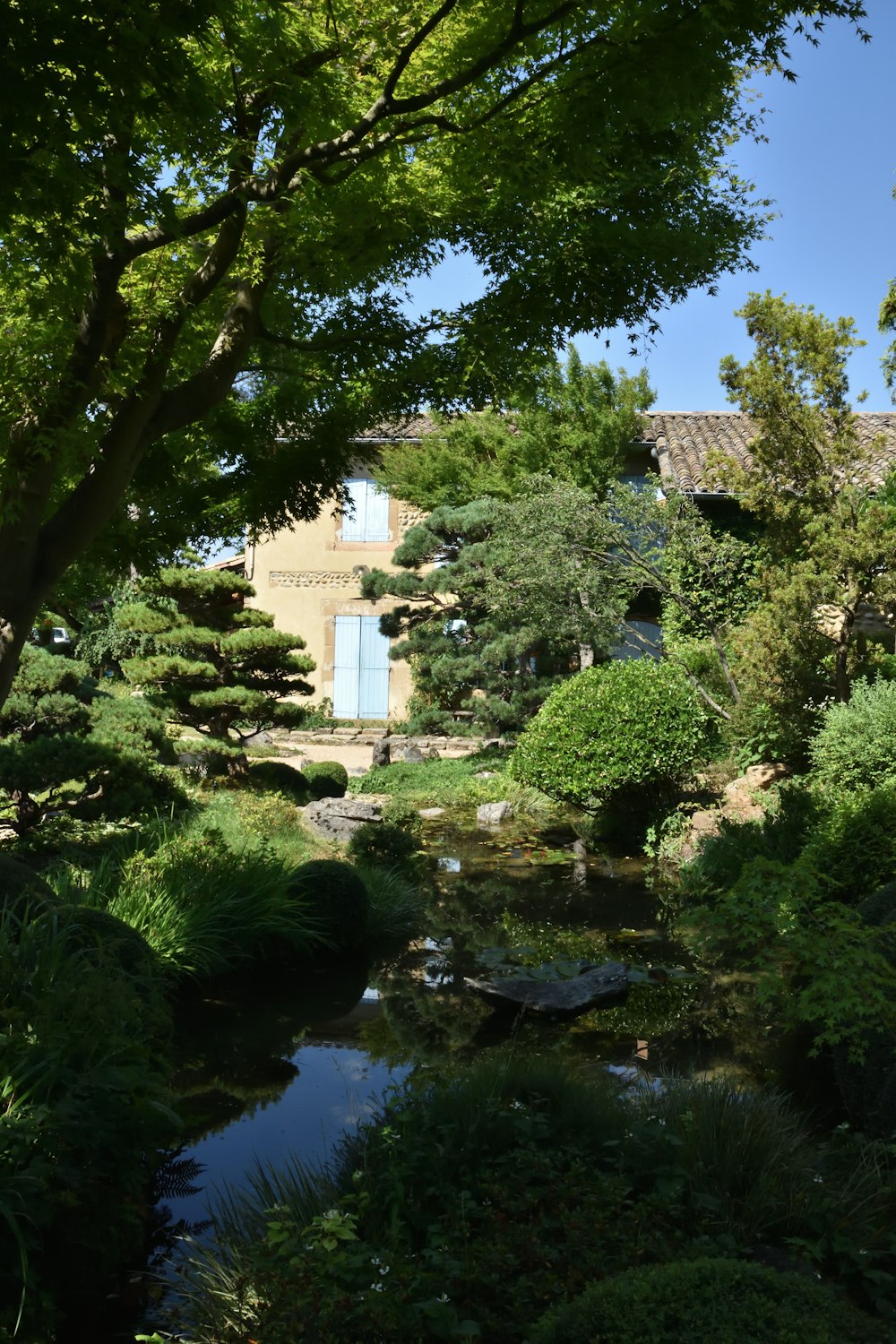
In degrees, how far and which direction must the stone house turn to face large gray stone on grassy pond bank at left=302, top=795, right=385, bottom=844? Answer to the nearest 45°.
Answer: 0° — it already faces it

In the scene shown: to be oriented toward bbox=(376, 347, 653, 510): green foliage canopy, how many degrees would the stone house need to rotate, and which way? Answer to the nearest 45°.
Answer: approximately 45° to its left

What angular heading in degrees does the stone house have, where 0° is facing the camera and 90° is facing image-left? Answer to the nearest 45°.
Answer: approximately 0°

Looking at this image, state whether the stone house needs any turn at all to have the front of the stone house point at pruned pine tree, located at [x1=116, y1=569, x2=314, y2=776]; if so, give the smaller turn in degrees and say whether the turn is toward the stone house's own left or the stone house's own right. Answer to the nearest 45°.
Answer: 0° — it already faces it

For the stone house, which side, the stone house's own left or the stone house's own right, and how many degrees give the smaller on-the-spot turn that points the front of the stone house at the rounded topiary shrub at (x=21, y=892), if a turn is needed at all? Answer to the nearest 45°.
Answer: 0° — it already faces it
